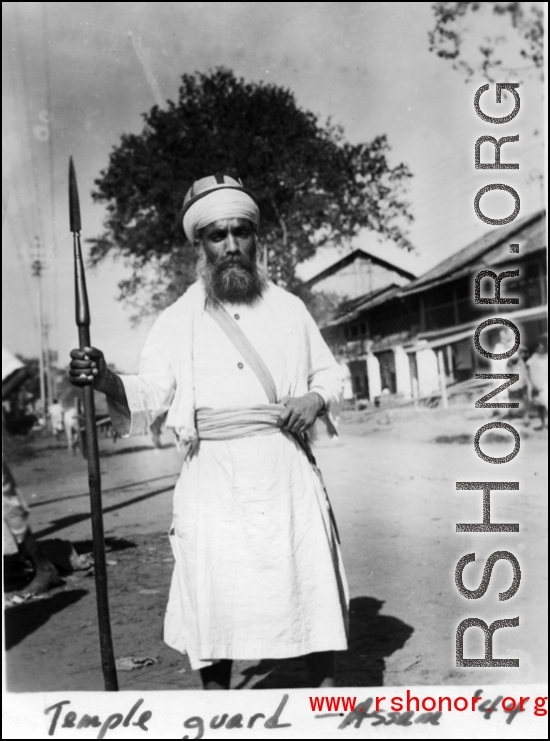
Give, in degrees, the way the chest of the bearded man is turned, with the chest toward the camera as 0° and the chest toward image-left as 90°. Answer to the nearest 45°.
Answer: approximately 0°

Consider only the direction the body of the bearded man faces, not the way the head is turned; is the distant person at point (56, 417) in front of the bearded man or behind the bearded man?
behind

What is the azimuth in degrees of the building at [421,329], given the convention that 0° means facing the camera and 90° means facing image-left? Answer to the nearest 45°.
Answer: approximately 45°

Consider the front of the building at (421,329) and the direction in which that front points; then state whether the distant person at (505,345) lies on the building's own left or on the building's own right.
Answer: on the building's own left

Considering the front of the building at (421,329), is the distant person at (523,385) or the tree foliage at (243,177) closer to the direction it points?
the tree foliage
